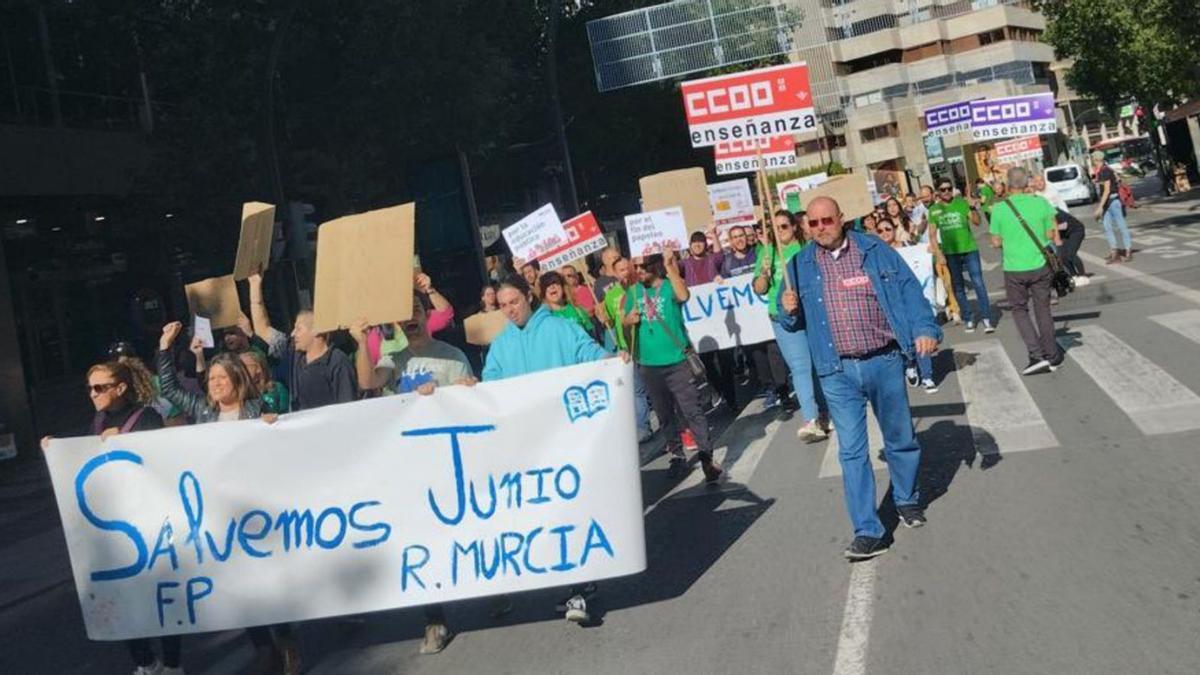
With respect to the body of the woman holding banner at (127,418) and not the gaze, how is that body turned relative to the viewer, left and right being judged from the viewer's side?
facing the viewer and to the left of the viewer

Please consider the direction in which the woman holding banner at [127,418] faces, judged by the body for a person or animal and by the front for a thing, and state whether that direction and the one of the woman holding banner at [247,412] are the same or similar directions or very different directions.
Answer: same or similar directions

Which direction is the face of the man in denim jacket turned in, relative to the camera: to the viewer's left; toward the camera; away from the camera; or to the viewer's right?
toward the camera

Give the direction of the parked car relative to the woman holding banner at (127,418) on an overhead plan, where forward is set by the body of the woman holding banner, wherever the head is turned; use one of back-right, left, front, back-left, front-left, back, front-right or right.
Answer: back

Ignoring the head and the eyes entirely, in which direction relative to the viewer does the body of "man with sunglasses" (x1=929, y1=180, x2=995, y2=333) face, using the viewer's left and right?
facing the viewer

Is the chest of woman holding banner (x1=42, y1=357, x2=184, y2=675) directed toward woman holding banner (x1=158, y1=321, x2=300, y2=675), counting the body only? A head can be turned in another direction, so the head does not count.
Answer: no

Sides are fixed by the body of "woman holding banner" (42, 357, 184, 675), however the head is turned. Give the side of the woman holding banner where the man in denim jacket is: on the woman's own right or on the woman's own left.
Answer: on the woman's own left

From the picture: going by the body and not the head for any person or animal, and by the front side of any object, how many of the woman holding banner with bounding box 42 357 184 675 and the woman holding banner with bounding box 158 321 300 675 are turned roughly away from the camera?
0

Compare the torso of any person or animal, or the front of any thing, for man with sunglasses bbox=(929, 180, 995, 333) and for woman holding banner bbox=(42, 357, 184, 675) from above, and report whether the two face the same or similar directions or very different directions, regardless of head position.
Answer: same or similar directions

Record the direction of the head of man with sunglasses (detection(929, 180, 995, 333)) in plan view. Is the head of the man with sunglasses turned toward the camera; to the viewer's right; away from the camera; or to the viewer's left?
toward the camera

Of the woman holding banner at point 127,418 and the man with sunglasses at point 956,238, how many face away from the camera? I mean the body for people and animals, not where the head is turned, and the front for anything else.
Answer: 0

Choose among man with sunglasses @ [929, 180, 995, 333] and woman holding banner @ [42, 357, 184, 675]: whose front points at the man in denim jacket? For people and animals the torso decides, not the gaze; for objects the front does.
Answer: the man with sunglasses

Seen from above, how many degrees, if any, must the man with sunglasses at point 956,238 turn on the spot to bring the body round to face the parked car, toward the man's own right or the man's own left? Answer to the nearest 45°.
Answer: approximately 180°

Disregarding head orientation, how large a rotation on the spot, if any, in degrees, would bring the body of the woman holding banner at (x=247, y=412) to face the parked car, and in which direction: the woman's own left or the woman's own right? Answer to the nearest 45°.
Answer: approximately 180°

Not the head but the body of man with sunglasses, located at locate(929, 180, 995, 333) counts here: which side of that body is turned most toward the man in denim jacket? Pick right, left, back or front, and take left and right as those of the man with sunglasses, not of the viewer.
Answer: front

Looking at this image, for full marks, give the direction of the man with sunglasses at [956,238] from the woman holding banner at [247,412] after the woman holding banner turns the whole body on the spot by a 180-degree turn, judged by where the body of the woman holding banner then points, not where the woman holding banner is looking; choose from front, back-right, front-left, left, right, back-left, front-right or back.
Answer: front

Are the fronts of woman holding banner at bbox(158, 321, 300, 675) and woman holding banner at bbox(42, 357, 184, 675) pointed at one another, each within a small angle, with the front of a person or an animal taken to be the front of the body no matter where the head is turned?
no
